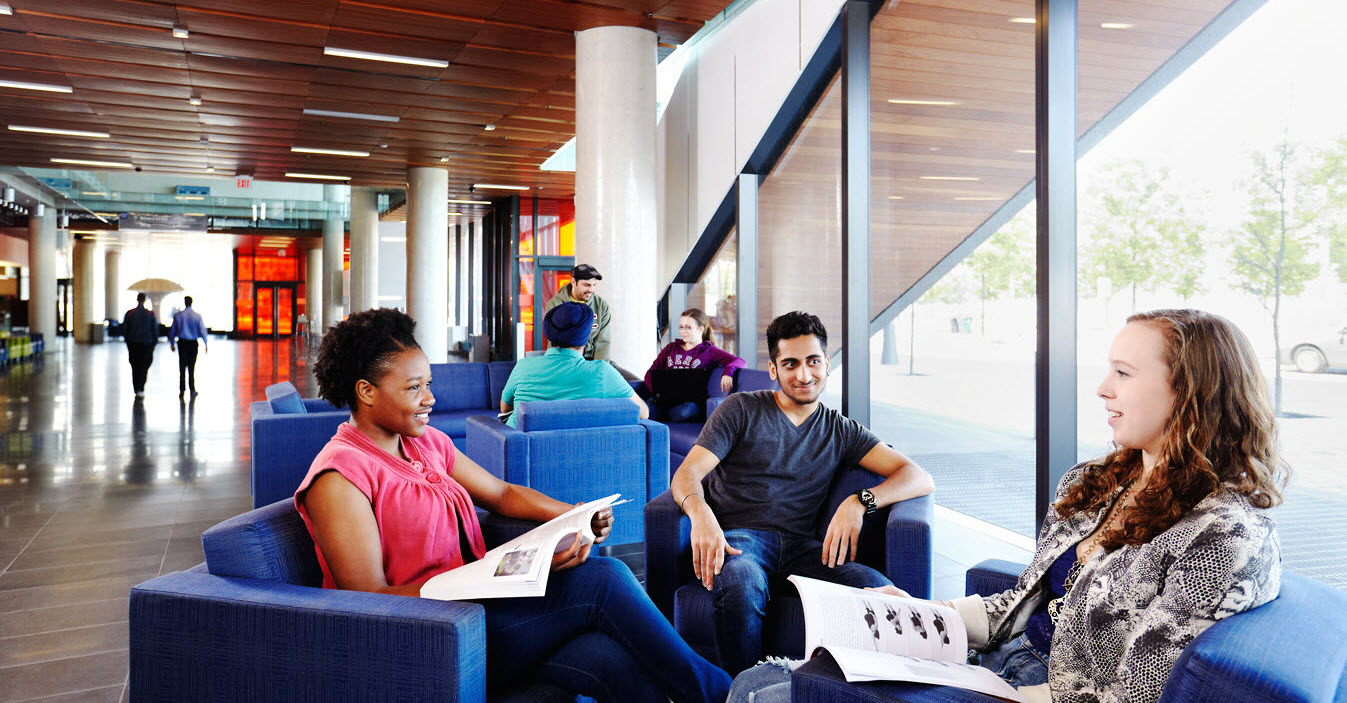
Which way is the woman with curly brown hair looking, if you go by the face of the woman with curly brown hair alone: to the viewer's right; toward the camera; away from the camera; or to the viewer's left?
to the viewer's left

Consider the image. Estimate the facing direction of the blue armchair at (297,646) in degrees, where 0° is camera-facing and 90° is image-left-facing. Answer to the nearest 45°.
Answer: approximately 270°

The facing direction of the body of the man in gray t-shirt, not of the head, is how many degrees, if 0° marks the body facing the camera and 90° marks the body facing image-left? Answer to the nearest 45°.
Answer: approximately 0°

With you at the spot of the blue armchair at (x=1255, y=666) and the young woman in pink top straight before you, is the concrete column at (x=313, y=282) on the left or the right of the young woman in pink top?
right

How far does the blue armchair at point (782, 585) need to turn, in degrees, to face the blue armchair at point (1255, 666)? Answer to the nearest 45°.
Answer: approximately 45° to its left

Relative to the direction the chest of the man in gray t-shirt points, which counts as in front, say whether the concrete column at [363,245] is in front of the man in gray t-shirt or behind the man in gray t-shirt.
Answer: behind

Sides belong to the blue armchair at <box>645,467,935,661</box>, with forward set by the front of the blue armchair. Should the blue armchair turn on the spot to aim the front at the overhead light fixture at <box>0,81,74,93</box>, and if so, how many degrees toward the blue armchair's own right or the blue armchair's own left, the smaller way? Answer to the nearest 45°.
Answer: approximately 135° to the blue armchair's own right

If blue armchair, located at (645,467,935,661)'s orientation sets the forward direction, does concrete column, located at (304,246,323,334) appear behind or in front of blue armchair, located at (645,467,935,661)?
behind

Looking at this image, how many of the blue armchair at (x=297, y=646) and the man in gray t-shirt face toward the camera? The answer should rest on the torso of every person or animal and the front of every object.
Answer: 1
